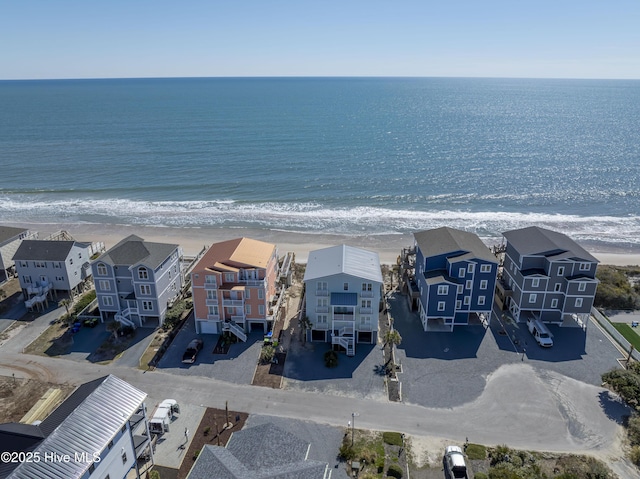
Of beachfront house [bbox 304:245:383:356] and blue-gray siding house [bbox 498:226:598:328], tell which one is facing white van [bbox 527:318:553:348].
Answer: the blue-gray siding house

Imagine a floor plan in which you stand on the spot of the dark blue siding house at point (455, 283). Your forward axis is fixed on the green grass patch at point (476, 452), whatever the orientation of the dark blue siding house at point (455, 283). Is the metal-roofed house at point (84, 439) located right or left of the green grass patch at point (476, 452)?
right

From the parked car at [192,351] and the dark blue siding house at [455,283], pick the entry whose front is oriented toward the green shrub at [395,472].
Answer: the dark blue siding house

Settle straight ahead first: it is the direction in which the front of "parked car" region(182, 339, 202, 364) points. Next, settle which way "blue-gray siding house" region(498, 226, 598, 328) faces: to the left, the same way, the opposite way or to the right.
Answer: the opposite way

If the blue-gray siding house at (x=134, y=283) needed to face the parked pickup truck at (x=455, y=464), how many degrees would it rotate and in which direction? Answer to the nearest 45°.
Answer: approximately 45° to its left

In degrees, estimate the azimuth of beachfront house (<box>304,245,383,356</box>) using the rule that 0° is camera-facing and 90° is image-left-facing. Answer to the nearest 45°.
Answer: approximately 0°

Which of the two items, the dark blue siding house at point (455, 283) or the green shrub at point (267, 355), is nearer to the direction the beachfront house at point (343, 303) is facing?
the green shrub

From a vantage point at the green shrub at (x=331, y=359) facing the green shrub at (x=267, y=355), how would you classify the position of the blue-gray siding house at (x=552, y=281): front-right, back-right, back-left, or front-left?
back-right

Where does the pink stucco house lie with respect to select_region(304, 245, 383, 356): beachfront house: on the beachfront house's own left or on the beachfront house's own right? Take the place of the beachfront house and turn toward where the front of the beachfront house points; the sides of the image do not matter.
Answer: on the beachfront house's own right

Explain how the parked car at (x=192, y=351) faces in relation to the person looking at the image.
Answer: facing away from the viewer and to the right of the viewer

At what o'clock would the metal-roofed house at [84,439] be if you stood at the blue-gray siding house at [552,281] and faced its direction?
The metal-roofed house is roughly at 1 o'clock from the blue-gray siding house.

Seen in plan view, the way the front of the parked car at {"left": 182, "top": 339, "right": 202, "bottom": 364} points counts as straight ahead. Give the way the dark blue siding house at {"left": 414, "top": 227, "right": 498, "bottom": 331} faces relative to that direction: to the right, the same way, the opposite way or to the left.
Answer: the opposite way

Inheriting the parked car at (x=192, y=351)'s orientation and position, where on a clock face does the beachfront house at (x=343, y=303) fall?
The beachfront house is roughly at 2 o'clock from the parked car.
